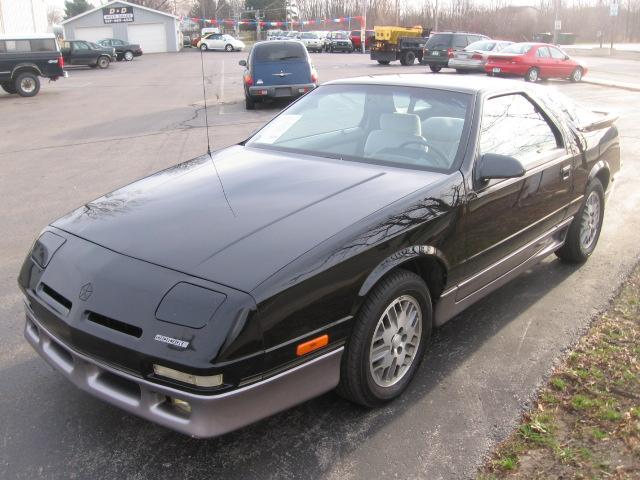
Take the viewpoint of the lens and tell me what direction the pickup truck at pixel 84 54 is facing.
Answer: facing to the right of the viewer

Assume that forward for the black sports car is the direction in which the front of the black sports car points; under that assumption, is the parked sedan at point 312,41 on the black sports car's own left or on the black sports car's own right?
on the black sports car's own right

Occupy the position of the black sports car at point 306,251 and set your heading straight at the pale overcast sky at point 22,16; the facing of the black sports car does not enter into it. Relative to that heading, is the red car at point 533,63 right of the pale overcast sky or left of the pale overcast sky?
right

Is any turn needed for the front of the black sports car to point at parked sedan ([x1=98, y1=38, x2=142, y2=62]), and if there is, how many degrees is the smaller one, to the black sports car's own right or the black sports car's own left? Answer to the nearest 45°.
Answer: approximately 135° to the black sports car's own right

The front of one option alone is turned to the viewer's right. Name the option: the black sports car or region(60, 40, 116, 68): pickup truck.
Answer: the pickup truck
